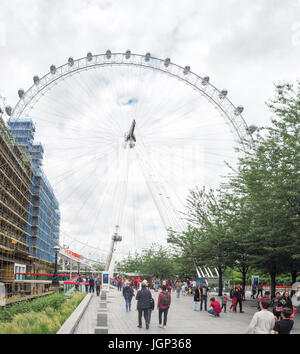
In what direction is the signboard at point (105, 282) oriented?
toward the camera

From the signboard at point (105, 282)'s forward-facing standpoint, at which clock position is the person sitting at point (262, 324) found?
The person sitting is roughly at 12 o'clock from the signboard.

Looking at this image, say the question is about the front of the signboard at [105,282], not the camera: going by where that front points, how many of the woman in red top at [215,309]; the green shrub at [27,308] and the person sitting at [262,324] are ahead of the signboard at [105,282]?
3

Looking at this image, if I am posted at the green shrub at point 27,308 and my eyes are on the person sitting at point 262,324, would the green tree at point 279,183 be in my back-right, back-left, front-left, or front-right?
front-left

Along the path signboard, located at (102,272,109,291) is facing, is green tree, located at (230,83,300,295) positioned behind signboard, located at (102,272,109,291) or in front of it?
in front

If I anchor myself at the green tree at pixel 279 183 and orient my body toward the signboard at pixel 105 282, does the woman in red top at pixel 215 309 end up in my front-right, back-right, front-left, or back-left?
front-left

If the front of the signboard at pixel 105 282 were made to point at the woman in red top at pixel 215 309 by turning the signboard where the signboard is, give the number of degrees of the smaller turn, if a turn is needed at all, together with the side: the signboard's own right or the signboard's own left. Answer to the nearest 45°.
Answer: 0° — it already faces them

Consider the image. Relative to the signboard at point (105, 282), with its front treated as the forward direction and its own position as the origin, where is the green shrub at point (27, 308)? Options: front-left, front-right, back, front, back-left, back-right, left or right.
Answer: front
